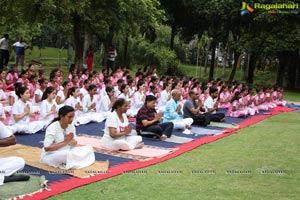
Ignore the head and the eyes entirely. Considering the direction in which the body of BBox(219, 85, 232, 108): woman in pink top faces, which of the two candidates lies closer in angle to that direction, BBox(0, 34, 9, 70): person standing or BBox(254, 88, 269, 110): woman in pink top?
the woman in pink top

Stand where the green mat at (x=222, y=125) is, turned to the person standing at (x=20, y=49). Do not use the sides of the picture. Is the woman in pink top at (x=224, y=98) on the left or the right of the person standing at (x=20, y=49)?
right

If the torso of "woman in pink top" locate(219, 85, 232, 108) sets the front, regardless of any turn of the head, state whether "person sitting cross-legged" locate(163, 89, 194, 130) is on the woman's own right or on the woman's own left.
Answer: on the woman's own right

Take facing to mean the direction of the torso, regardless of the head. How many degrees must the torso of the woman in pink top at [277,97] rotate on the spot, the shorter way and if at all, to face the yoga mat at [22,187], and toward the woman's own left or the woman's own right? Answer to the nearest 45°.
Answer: approximately 45° to the woman's own right

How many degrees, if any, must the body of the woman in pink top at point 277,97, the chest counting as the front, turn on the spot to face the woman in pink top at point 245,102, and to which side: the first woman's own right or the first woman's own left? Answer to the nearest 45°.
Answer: approximately 45° to the first woman's own right

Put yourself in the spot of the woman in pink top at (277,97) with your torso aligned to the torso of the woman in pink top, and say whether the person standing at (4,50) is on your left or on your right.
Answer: on your right

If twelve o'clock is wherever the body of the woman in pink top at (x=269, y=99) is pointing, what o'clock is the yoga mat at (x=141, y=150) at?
The yoga mat is roughly at 2 o'clock from the woman in pink top.

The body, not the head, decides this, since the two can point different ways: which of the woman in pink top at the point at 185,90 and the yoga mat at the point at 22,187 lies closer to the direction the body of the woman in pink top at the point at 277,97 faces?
the yoga mat

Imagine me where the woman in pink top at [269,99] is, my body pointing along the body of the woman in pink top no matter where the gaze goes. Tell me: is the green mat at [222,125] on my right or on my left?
on my right
